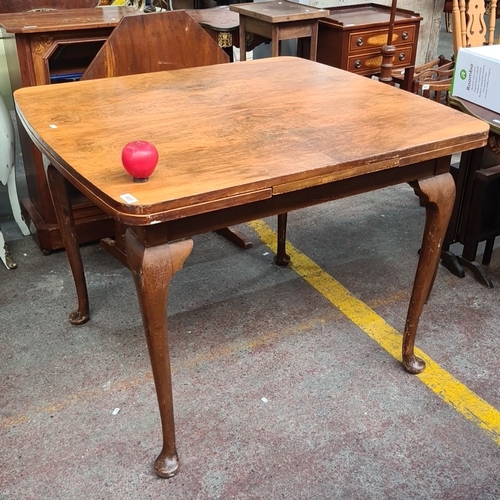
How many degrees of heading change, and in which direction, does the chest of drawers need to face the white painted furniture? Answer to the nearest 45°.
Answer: approximately 90° to its right

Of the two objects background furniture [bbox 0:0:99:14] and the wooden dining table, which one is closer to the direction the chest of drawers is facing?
the wooden dining table

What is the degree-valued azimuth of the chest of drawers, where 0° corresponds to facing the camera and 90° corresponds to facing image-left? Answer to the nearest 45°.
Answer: approximately 315°

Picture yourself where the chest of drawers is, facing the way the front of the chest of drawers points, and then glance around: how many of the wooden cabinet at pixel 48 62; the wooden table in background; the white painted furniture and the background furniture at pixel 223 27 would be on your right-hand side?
4

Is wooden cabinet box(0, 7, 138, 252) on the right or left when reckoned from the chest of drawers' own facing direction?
on its right

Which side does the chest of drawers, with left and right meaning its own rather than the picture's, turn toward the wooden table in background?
right

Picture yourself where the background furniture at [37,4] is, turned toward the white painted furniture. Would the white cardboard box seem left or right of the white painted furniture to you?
left

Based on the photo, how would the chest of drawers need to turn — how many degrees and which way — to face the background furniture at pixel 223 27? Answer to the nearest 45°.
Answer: approximately 90° to its right

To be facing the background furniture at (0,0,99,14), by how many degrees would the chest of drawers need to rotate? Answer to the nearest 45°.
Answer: approximately 135° to its right

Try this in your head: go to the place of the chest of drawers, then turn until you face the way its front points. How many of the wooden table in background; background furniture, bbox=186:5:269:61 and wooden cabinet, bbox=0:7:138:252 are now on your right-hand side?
3
